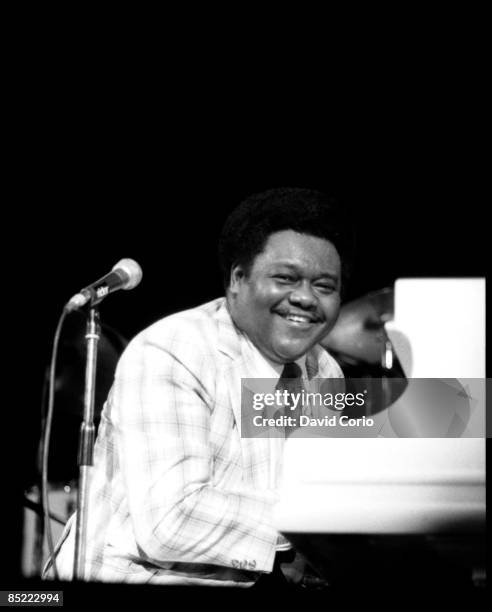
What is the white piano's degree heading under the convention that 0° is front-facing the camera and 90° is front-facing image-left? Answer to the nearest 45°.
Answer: approximately 90°

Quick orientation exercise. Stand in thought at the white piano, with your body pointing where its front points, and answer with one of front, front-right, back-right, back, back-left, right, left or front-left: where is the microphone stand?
front-right

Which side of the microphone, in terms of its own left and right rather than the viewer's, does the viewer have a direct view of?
right

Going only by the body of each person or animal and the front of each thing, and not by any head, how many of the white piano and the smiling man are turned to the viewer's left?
1

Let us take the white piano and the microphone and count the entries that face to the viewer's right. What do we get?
1

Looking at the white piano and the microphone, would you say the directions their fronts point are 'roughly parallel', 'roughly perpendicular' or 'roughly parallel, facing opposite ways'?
roughly parallel, facing opposite ways

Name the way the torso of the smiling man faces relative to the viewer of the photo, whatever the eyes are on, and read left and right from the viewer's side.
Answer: facing the viewer and to the right of the viewer

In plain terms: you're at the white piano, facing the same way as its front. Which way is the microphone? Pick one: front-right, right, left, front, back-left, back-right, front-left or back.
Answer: front-right

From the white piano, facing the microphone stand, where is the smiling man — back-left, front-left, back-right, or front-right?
front-right
